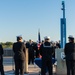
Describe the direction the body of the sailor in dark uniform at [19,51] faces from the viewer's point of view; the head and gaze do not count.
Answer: away from the camera

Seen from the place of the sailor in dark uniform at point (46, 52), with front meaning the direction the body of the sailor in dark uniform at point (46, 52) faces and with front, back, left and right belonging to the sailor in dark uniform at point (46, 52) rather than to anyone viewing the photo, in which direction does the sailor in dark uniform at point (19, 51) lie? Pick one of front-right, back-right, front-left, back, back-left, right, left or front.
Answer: left

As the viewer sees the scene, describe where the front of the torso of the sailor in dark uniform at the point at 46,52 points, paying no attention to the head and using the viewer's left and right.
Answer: facing away from the viewer

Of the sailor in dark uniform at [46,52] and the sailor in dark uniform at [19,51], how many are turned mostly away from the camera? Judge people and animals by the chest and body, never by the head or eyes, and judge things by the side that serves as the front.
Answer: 2

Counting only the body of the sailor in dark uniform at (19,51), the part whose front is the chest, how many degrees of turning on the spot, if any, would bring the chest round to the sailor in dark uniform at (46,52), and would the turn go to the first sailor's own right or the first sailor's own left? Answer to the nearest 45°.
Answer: approximately 90° to the first sailor's own right

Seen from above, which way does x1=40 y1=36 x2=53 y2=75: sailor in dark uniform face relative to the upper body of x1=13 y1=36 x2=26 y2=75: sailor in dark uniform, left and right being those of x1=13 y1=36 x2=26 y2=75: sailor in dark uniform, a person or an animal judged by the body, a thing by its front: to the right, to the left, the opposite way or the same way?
the same way
